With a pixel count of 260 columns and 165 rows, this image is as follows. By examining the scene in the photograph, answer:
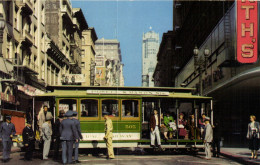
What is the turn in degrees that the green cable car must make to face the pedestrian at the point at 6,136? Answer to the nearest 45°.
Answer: approximately 135° to its right

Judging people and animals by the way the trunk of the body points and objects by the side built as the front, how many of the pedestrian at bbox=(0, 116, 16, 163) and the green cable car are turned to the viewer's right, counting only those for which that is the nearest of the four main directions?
1

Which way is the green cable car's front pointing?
to the viewer's right

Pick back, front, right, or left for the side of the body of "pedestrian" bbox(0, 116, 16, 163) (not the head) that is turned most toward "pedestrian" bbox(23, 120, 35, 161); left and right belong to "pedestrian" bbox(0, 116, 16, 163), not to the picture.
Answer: left

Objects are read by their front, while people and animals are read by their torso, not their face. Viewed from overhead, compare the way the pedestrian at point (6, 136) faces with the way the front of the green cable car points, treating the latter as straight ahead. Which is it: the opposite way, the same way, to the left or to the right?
to the right
